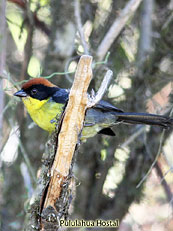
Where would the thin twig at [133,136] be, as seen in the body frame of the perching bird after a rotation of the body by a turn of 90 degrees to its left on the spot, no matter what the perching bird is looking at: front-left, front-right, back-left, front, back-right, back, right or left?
back-left

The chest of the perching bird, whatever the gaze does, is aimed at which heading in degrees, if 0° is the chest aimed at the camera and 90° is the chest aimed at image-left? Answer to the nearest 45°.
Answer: approximately 90°
